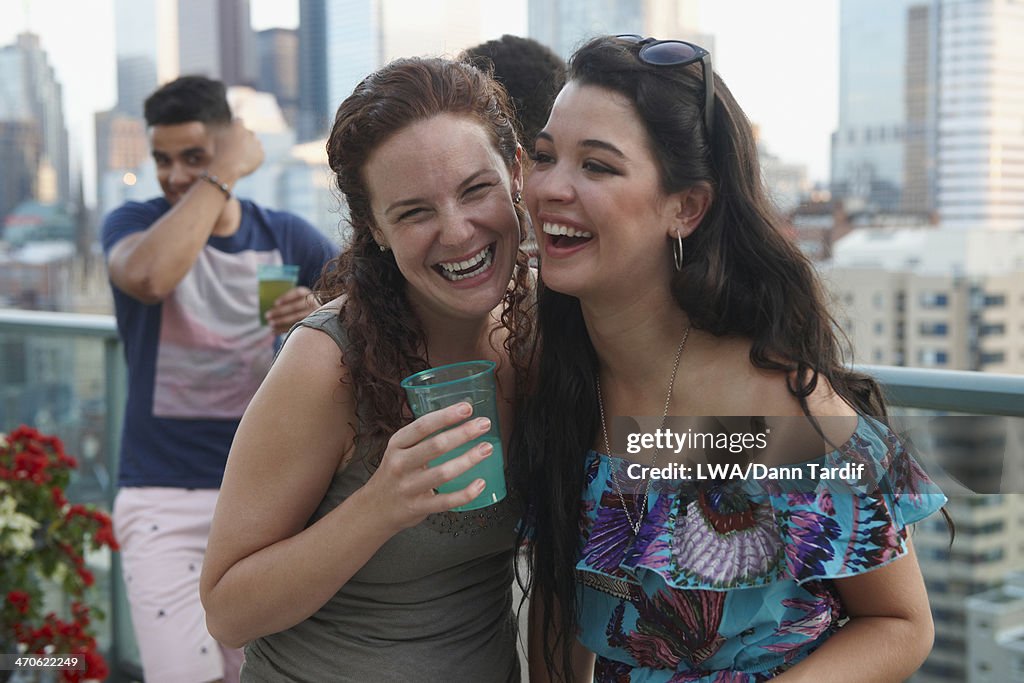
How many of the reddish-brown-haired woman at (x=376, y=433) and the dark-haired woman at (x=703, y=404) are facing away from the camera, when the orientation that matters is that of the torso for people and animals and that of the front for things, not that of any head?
0

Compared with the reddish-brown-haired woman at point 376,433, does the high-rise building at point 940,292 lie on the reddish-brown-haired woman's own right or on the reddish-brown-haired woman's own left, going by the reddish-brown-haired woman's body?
on the reddish-brown-haired woman's own left

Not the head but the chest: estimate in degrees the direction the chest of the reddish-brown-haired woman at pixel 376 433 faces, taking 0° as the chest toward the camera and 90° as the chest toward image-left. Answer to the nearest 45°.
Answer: approximately 315°

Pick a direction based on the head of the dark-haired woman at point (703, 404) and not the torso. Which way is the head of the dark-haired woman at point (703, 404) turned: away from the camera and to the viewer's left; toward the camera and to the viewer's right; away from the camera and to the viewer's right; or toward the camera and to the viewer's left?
toward the camera and to the viewer's left

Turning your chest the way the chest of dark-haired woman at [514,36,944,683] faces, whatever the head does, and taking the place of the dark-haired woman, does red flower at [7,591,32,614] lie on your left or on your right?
on your right
